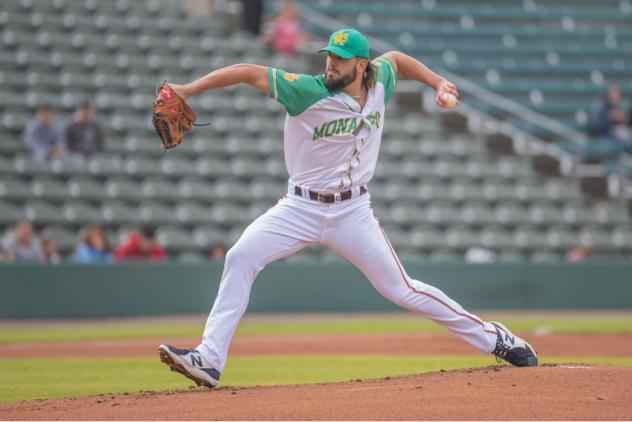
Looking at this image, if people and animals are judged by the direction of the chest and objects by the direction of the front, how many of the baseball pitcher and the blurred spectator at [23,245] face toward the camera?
2

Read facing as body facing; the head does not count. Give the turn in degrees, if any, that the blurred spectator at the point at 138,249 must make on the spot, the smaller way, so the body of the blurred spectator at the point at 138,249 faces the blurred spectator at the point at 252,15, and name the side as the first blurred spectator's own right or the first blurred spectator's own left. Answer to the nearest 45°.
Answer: approximately 180°

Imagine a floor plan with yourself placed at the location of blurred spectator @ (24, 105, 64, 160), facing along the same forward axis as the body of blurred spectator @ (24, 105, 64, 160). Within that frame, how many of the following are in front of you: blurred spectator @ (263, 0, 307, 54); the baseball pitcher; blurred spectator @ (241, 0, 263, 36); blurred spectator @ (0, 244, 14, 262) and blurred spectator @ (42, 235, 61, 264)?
3

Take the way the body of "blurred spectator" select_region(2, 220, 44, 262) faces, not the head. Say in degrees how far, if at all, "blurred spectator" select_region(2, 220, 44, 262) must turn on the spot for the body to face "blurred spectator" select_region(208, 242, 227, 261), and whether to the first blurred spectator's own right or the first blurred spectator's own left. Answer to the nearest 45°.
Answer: approximately 90° to the first blurred spectator's own left

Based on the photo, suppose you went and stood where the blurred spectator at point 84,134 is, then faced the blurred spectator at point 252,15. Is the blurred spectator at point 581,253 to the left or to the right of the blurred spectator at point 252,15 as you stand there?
right

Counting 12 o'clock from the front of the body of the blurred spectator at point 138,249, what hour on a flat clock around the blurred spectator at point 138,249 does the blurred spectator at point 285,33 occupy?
the blurred spectator at point 285,33 is roughly at 7 o'clock from the blurred spectator at point 138,249.

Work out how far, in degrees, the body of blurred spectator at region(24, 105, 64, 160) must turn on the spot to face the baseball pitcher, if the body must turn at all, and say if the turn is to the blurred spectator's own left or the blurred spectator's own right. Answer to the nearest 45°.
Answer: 0° — they already face them
